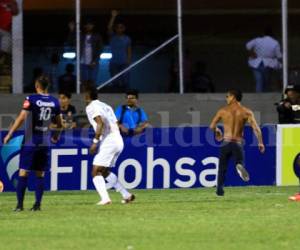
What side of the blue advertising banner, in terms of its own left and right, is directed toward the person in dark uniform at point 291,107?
left

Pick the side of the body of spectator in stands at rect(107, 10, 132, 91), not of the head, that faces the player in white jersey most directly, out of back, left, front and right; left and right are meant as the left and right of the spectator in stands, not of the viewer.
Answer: front

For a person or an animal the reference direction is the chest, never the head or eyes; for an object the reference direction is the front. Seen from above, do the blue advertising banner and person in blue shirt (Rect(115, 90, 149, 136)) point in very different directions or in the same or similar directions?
same or similar directions

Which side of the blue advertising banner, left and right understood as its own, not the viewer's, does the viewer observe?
front

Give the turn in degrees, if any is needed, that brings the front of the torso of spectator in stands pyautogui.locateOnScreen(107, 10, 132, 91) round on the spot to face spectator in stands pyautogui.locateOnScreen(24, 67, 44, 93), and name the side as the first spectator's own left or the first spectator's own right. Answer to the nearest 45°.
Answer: approximately 90° to the first spectator's own right

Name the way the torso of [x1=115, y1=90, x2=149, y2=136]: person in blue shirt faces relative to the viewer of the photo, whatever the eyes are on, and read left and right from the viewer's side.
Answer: facing the viewer
